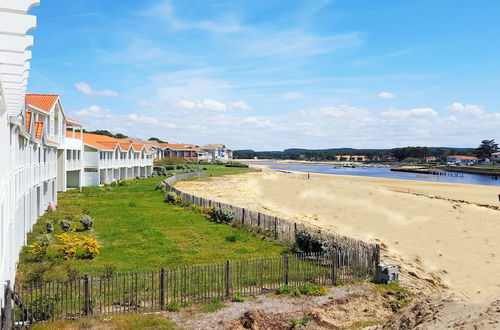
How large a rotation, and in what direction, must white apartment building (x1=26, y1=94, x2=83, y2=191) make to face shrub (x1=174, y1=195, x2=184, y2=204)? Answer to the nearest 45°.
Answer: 0° — it already faces it

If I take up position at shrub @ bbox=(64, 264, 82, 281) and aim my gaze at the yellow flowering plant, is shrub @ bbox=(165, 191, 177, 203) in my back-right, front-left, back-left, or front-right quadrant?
front-right

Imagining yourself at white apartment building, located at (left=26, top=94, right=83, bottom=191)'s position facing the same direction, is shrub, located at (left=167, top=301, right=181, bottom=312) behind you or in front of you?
in front

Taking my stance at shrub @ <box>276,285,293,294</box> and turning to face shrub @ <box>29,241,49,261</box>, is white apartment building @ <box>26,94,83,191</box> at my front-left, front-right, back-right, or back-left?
front-right

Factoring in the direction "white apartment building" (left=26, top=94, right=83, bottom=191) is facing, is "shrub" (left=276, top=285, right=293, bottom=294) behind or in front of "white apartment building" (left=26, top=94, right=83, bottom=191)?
in front

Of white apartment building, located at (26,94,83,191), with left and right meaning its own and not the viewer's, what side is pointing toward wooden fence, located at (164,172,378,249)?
front

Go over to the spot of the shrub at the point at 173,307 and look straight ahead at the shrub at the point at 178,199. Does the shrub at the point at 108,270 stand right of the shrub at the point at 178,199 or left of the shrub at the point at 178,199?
left

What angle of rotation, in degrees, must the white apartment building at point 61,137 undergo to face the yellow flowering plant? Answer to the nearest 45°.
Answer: approximately 45° to its right

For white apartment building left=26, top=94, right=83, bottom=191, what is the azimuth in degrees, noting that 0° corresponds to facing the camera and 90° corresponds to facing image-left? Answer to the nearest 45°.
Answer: approximately 315°

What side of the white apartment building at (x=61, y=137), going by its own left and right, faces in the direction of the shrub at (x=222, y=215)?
front

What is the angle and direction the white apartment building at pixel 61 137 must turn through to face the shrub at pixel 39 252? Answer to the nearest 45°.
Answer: approximately 45° to its right

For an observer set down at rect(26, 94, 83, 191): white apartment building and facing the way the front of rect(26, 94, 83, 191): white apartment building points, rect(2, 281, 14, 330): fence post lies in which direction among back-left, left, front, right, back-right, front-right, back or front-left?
front-right
